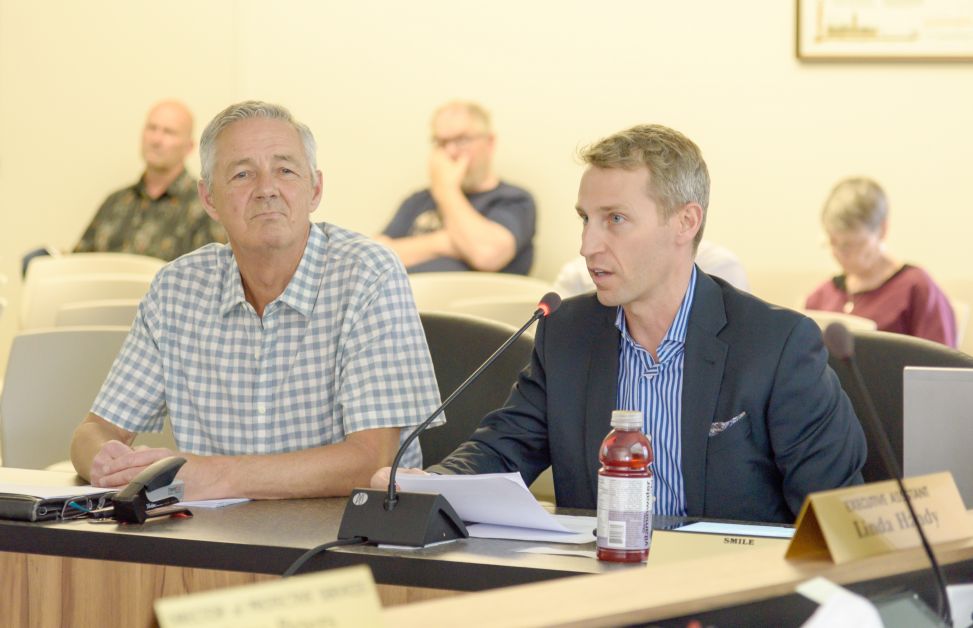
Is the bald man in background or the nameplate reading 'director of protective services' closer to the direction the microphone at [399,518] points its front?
the bald man in background

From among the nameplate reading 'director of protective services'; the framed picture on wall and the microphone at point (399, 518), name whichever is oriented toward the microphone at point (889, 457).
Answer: the framed picture on wall

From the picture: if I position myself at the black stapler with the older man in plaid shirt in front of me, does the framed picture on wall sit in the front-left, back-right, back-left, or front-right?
front-right

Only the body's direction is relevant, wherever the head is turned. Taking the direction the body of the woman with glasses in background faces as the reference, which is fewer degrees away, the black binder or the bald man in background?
the black binder

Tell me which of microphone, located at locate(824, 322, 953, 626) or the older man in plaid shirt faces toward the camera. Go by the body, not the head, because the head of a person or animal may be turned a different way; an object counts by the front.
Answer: the older man in plaid shirt

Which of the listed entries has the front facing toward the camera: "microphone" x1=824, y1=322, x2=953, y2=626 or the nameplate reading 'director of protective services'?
the nameplate reading 'director of protective services'

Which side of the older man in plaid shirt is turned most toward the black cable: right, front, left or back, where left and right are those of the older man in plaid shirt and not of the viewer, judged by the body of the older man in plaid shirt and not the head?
front

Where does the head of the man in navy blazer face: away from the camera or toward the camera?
toward the camera

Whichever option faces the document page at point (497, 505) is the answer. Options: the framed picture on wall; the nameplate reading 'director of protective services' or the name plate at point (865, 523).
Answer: the framed picture on wall

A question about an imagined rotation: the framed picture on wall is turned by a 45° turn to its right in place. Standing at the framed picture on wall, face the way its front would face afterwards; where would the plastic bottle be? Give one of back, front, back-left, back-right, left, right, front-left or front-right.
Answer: front-left

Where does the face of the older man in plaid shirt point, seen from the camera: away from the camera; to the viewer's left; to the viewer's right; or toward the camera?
toward the camera

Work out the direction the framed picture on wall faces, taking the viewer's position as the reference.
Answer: facing the viewer

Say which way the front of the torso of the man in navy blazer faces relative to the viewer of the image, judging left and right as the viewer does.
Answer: facing the viewer and to the left of the viewer

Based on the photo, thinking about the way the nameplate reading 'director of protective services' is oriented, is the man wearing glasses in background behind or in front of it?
behind
